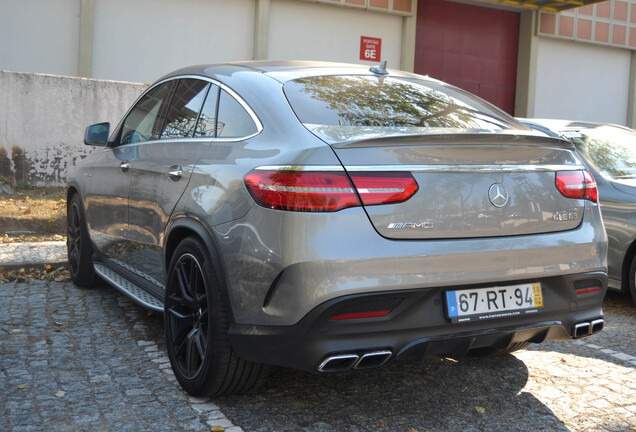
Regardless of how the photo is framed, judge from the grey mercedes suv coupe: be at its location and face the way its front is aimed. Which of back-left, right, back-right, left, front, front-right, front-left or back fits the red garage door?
front-right

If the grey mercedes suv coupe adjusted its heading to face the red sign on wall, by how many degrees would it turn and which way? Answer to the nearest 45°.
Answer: approximately 45° to its right

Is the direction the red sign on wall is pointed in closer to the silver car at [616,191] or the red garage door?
the silver car

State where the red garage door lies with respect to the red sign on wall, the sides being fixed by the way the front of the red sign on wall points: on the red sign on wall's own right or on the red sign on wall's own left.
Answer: on the red sign on wall's own left

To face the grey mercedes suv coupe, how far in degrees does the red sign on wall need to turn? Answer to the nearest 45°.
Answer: approximately 45° to its right

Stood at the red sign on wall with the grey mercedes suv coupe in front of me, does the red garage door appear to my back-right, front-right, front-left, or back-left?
back-left

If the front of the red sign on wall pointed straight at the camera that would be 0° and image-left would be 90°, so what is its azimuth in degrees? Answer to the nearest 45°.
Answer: approximately 315°

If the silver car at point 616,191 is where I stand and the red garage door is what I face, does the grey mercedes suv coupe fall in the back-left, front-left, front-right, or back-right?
back-left

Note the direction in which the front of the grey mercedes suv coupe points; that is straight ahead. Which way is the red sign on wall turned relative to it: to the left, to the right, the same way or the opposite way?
the opposite way

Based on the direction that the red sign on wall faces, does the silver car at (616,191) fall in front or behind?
in front
